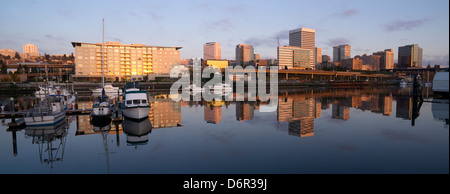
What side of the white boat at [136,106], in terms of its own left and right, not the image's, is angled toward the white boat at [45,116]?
right

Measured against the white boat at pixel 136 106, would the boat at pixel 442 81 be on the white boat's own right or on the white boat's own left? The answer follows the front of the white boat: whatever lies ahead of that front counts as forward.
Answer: on the white boat's own left

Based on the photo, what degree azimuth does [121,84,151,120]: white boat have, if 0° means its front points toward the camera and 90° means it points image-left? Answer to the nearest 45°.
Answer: approximately 0°
